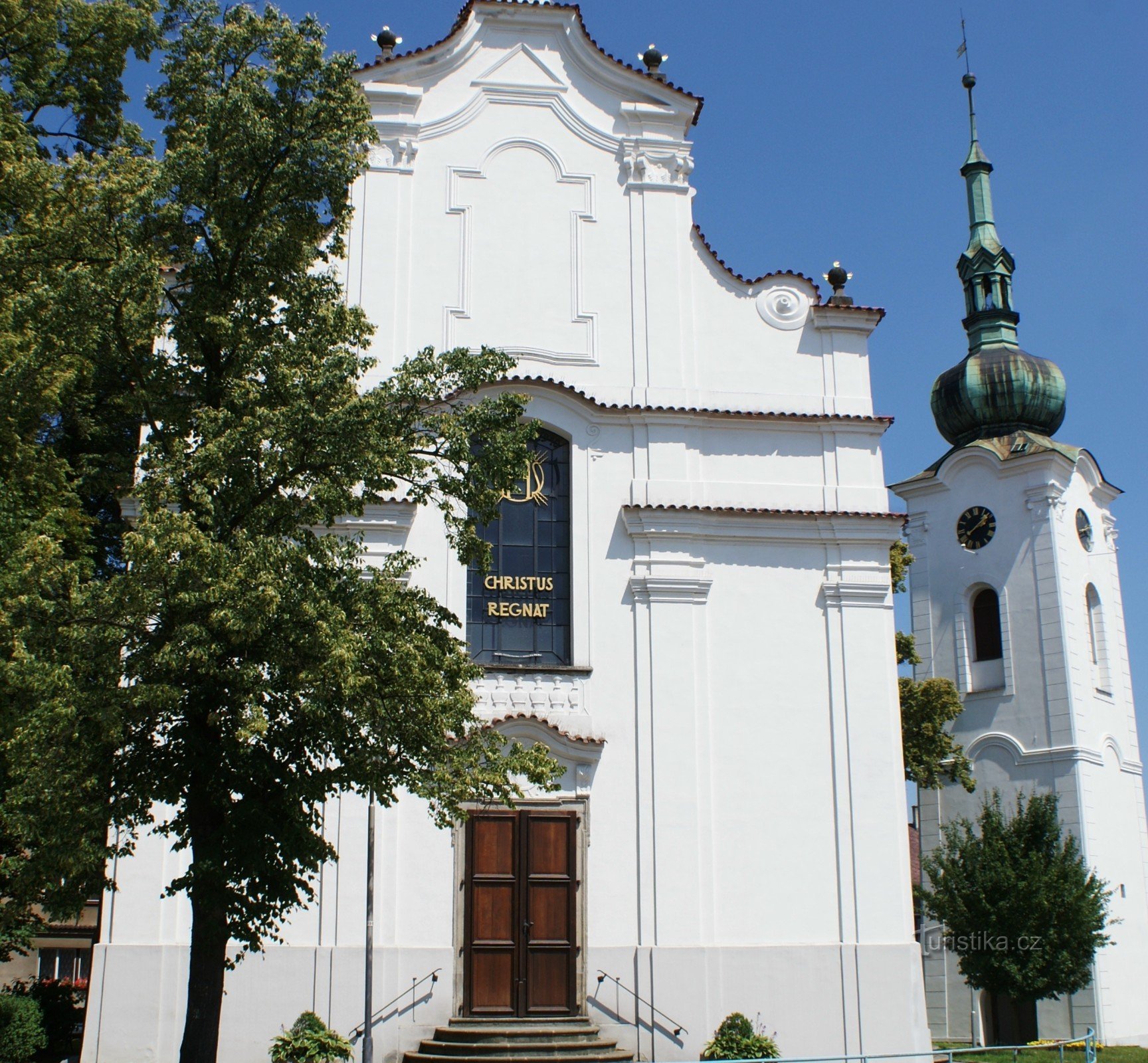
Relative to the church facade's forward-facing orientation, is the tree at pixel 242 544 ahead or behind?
ahead

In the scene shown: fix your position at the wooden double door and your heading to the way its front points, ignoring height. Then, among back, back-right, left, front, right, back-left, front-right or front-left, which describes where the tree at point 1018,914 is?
back-left

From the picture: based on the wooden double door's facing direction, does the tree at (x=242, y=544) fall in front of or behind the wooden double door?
in front

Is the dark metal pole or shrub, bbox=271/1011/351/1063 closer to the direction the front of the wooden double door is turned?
the dark metal pole

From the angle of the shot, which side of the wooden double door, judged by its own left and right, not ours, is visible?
front

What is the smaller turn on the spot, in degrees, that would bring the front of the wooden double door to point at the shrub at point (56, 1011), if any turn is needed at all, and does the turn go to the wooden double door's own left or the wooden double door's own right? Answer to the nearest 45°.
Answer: approximately 135° to the wooden double door's own right

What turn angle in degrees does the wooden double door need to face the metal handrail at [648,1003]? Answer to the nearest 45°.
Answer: approximately 90° to its left

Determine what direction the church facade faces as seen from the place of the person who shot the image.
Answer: facing the viewer

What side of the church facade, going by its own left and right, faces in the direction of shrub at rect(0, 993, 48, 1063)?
right

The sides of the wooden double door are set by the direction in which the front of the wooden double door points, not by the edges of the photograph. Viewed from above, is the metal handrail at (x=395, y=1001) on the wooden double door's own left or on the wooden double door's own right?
on the wooden double door's own right

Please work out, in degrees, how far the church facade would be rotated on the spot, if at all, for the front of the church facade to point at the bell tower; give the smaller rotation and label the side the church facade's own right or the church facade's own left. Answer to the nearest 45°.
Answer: approximately 135° to the church facade's own left

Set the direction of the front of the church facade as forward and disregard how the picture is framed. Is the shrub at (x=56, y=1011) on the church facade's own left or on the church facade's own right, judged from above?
on the church facade's own right

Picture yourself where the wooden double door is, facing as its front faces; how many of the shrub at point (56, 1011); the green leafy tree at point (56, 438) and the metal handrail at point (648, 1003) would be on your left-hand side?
1
